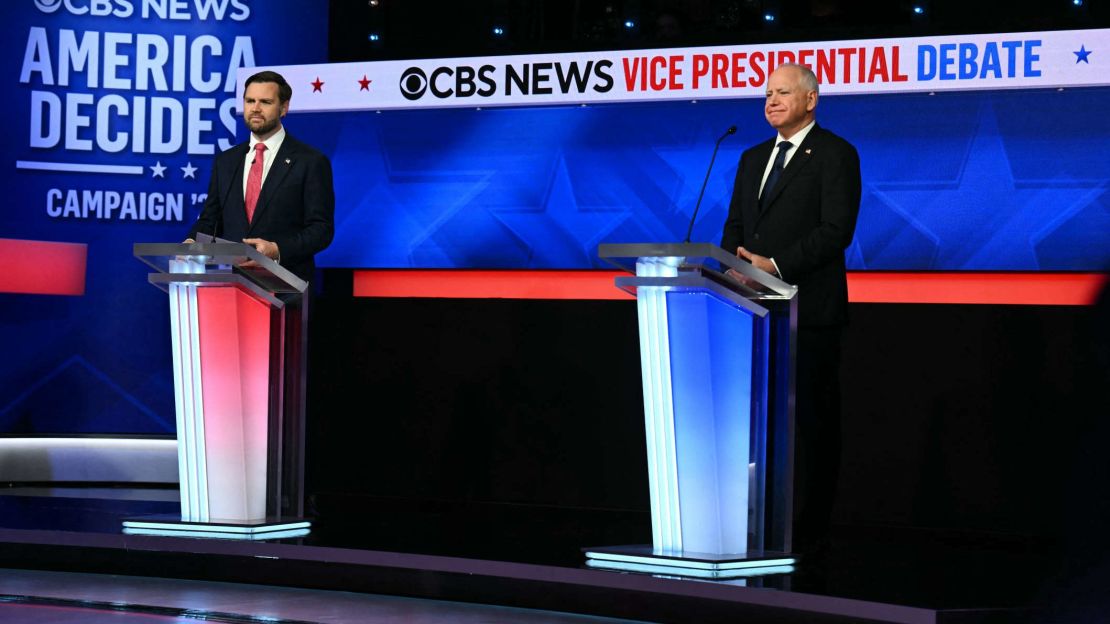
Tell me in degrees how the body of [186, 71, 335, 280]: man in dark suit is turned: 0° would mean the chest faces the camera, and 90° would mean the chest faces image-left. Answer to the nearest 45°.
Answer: approximately 45°

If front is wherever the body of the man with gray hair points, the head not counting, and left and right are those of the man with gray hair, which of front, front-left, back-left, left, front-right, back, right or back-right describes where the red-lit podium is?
front-right

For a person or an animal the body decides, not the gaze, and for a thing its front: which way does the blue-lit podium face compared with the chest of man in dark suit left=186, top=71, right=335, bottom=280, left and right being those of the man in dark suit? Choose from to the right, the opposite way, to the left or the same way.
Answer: the same way

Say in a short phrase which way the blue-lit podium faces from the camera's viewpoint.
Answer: facing the viewer and to the left of the viewer

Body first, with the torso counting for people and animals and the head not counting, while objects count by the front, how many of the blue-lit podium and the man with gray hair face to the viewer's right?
0

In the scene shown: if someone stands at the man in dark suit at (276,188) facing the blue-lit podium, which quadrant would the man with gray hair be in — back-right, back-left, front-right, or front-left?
front-left

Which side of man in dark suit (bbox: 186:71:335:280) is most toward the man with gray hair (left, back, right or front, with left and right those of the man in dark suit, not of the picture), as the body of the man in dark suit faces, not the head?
left

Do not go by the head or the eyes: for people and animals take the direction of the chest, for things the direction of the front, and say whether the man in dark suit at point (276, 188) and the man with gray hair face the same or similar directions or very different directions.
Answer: same or similar directions

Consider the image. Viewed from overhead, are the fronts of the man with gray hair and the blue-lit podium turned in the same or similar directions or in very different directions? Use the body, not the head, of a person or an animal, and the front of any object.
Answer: same or similar directions

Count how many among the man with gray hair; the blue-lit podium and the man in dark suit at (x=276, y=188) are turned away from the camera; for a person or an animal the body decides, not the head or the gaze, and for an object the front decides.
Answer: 0

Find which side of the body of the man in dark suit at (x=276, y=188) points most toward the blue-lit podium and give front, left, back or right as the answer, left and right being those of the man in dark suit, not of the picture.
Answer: left
